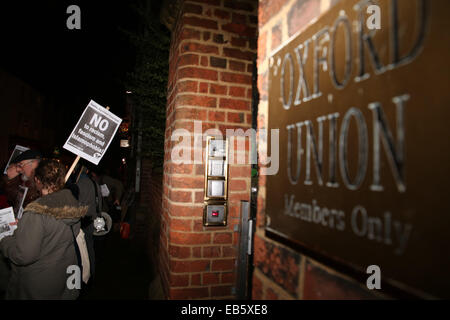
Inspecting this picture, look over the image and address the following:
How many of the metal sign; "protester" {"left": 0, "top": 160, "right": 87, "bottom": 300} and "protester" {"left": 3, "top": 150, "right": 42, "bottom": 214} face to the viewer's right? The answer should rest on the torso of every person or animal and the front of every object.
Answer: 0

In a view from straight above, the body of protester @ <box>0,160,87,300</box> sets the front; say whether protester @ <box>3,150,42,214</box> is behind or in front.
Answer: in front

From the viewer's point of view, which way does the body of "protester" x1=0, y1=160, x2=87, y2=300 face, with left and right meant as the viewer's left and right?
facing away from the viewer and to the left of the viewer

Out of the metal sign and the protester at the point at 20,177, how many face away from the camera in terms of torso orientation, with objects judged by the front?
0

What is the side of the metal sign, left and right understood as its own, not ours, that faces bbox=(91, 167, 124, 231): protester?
right

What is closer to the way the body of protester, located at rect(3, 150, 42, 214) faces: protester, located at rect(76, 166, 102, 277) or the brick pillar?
the brick pillar

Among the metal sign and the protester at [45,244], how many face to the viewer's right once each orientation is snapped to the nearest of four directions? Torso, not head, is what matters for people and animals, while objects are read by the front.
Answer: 0

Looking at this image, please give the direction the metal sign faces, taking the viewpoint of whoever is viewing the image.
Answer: facing the viewer and to the left of the viewer
